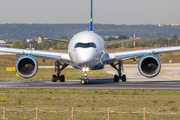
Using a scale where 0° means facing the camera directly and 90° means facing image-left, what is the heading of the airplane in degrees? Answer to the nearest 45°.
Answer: approximately 0°
